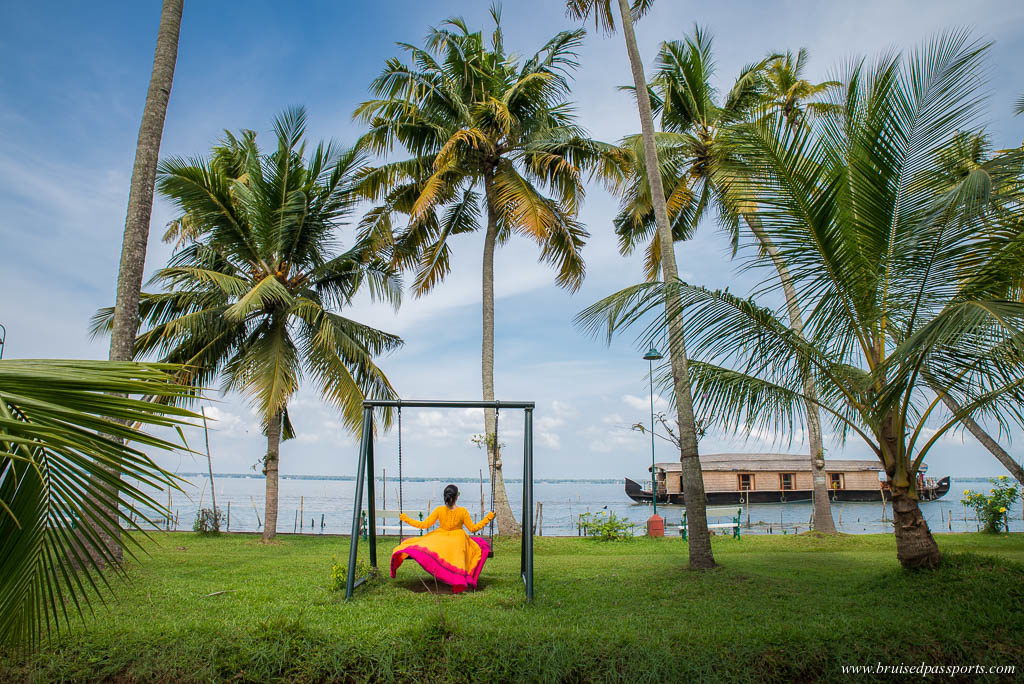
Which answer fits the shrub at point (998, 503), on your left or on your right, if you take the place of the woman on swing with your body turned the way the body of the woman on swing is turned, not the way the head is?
on your right

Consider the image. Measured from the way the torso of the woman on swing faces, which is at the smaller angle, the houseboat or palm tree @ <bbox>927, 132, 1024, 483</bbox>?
the houseboat

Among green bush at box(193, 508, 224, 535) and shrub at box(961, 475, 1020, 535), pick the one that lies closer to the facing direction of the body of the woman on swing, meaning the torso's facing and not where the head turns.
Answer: the green bush

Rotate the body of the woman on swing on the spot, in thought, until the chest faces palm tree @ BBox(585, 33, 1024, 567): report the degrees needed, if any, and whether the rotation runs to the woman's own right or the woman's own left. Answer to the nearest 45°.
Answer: approximately 135° to the woman's own right

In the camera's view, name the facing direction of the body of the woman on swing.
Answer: away from the camera

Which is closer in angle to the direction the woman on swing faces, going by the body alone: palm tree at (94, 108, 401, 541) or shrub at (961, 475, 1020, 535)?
the palm tree

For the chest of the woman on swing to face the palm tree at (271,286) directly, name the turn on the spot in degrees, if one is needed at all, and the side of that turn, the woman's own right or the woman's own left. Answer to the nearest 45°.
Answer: approximately 45° to the woman's own left

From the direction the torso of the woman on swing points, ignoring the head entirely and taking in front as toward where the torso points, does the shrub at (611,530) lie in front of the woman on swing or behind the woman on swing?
in front

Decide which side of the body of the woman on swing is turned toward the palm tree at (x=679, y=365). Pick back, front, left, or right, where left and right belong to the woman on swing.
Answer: right
